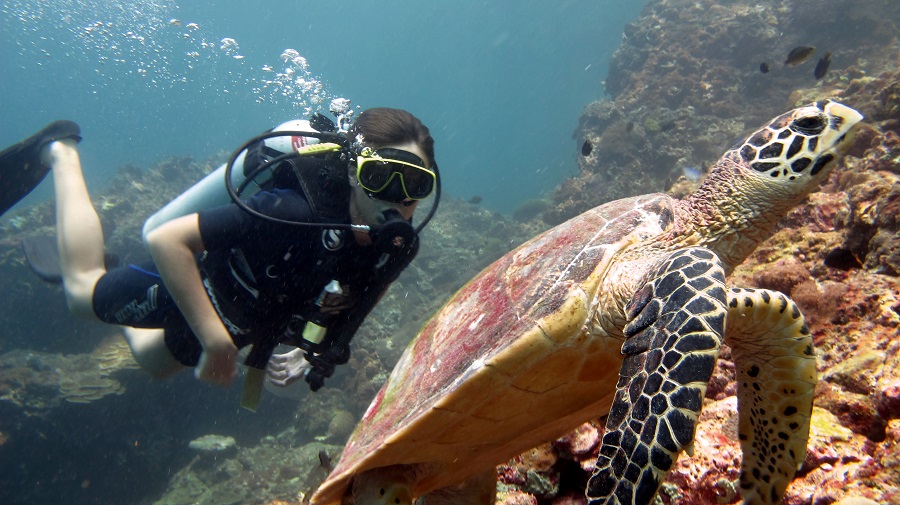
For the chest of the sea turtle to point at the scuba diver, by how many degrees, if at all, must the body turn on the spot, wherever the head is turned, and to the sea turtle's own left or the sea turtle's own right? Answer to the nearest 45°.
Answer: approximately 180°

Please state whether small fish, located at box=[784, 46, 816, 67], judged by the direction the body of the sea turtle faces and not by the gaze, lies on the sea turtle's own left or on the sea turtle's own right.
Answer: on the sea turtle's own left

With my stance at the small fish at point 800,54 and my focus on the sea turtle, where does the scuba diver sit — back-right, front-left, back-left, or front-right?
front-right

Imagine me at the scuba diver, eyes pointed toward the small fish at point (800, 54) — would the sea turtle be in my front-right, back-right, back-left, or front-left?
front-right

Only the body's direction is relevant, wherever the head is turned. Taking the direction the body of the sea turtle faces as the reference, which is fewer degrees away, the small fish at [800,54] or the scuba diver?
the small fish

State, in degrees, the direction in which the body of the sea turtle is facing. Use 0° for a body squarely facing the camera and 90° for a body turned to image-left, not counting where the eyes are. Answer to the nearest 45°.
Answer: approximately 270°
